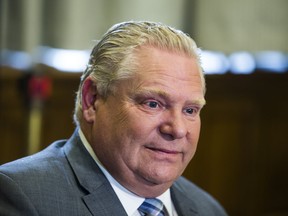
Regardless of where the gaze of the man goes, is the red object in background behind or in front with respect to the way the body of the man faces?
behind

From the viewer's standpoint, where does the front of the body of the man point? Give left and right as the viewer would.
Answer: facing the viewer and to the right of the viewer

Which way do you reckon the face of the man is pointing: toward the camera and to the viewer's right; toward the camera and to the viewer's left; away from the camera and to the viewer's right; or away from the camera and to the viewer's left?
toward the camera and to the viewer's right
